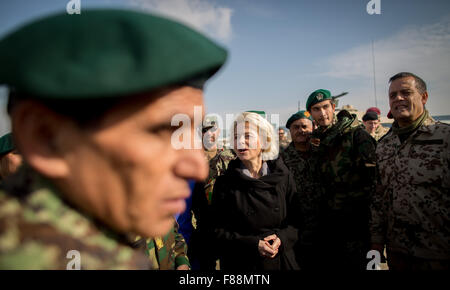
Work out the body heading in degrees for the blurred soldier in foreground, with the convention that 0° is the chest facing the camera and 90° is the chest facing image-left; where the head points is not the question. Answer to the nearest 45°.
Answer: approximately 270°

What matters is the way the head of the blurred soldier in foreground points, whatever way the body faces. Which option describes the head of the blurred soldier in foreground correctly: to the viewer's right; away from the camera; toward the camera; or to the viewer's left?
to the viewer's right

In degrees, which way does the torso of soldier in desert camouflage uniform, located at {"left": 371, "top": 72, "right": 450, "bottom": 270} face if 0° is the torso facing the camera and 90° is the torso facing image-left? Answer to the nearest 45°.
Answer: approximately 45°

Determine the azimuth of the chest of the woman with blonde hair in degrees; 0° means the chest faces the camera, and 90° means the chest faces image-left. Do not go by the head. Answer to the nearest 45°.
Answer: approximately 0°

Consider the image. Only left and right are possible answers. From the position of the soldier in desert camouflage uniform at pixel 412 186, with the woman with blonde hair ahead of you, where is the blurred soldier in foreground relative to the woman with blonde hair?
left

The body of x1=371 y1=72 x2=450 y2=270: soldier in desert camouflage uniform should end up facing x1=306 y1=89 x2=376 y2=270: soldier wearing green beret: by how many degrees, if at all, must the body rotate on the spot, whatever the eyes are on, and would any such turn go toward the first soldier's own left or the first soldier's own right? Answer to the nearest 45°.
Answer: approximately 90° to the first soldier's own right

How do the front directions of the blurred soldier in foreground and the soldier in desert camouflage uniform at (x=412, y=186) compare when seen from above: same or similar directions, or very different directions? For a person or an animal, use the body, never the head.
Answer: very different directions

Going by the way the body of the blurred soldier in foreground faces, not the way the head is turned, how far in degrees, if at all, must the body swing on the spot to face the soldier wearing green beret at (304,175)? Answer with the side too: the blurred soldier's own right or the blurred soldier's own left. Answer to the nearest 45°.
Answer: approximately 45° to the blurred soldier's own left

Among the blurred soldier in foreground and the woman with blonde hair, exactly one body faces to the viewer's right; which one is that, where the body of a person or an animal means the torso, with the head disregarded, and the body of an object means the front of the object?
the blurred soldier in foreground

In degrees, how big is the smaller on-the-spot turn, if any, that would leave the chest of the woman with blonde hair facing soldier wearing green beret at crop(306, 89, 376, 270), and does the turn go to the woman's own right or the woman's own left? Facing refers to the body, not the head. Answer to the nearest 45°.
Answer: approximately 135° to the woman's own left

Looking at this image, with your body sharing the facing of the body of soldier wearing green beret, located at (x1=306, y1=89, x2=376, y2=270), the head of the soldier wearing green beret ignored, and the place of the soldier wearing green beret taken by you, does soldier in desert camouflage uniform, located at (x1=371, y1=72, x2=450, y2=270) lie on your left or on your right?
on your left

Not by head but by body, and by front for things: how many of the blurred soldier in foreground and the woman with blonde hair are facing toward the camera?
1
